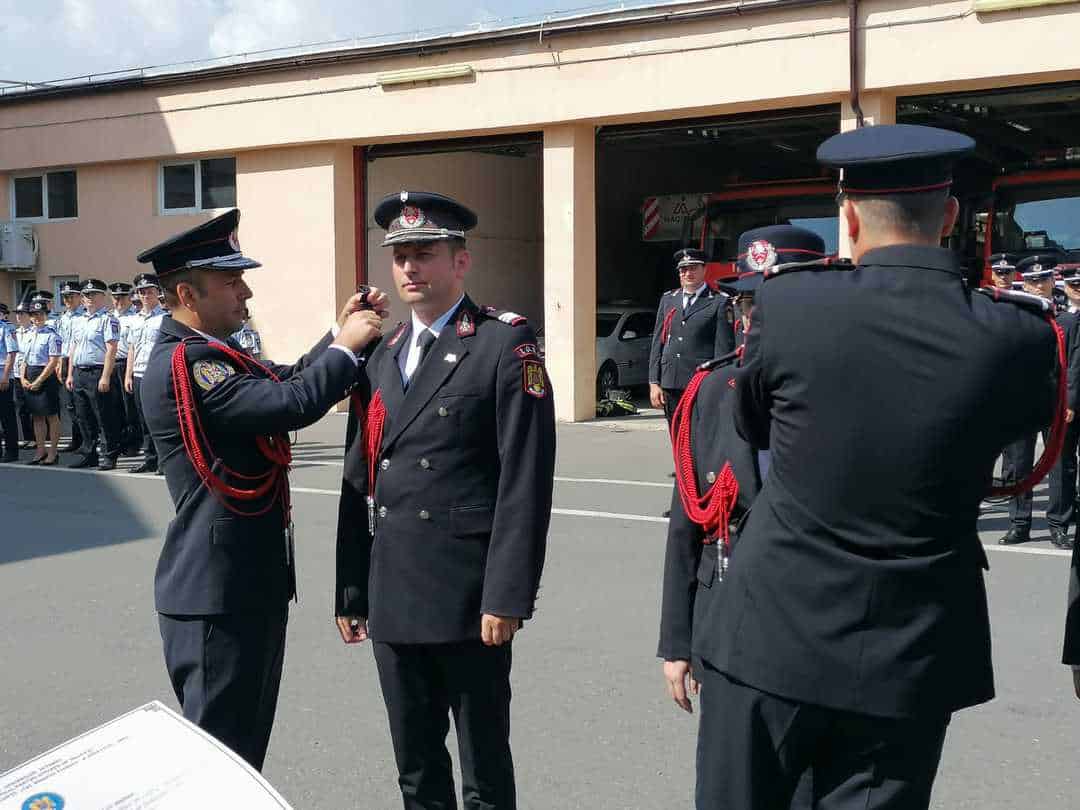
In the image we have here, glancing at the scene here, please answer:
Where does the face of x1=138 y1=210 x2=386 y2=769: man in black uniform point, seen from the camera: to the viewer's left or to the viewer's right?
to the viewer's right

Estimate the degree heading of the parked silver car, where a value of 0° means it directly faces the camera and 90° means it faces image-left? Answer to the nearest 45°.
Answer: approximately 45°

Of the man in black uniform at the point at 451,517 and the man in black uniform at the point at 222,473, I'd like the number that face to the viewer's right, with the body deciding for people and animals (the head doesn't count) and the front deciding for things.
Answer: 1

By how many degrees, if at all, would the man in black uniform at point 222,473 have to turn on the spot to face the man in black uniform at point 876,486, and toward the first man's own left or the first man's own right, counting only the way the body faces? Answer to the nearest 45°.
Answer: approximately 45° to the first man's own right

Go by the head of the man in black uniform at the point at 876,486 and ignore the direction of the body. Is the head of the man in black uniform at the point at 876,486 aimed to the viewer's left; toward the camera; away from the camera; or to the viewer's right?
away from the camera

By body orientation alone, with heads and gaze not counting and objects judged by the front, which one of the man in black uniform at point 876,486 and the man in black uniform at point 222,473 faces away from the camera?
the man in black uniform at point 876,486

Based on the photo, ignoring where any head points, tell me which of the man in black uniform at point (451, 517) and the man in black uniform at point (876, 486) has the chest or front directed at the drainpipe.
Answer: the man in black uniform at point (876, 486)

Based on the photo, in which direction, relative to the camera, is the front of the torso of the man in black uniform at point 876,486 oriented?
away from the camera

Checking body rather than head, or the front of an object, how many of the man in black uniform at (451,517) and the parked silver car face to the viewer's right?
0

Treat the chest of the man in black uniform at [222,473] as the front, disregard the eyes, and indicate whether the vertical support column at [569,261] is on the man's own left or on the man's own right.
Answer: on the man's own left

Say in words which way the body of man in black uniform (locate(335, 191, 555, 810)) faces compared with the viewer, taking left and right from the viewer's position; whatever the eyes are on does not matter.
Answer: facing the viewer and to the left of the viewer

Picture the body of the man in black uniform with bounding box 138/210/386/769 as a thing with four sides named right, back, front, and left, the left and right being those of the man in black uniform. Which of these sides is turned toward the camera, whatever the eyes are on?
right
